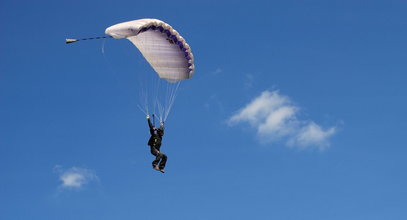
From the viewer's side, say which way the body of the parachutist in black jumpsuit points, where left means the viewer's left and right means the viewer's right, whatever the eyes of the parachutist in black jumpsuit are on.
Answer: facing the viewer and to the right of the viewer
